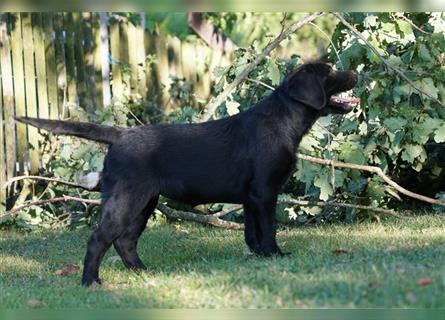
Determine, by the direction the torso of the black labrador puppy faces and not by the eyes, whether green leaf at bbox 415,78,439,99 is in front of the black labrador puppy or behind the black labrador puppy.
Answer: in front

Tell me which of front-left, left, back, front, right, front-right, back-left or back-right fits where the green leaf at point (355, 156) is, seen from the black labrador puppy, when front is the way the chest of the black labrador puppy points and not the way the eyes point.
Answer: front-left

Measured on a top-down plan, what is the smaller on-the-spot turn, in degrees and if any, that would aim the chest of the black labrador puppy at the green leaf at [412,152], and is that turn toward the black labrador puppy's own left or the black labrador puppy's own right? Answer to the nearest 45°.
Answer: approximately 45° to the black labrador puppy's own left

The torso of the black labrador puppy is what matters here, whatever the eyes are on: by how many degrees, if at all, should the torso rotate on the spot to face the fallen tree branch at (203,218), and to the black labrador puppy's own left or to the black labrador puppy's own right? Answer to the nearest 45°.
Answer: approximately 90° to the black labrador puppy's own left

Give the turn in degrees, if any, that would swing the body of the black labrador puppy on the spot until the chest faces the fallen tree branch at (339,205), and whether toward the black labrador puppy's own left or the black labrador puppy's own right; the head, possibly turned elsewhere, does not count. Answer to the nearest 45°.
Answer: approximately 45° to the black labrador puppy's own left

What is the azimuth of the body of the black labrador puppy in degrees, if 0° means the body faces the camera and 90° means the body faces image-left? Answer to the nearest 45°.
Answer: approximately 270°

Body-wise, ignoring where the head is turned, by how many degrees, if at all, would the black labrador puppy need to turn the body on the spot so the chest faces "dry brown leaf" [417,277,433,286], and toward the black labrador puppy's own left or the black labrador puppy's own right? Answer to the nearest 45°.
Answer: approximately 45° to the black labrador puppy's own right

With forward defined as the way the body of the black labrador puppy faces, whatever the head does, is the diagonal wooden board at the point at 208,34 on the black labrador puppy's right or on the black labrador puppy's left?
on the black labrador puppy's left

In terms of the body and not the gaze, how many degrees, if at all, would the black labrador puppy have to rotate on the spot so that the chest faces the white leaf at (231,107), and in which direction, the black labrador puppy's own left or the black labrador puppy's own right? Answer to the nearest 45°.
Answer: approximately 90° to the black labrador puppy's own left
